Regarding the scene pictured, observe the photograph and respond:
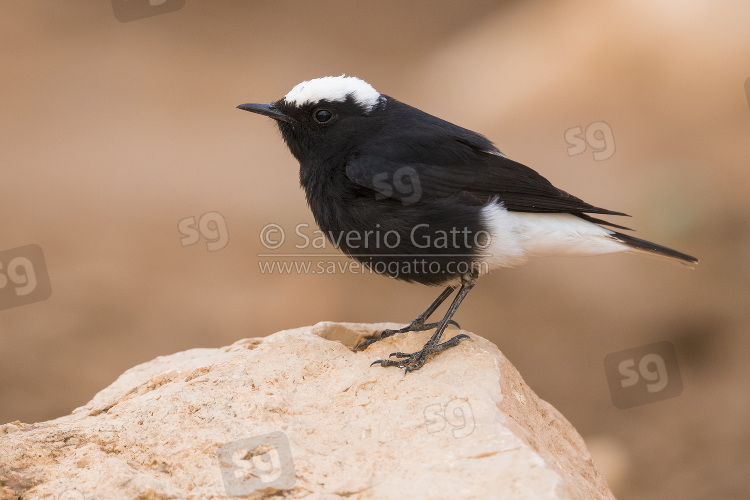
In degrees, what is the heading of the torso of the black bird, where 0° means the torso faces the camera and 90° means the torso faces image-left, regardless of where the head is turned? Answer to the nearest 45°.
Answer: approximately 90°
